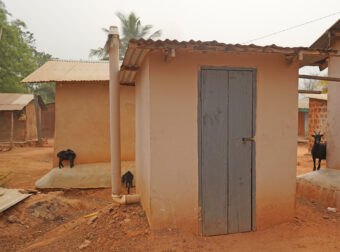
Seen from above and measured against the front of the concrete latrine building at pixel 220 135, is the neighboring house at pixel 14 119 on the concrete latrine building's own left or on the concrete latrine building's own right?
on the concrete latrine building's own right

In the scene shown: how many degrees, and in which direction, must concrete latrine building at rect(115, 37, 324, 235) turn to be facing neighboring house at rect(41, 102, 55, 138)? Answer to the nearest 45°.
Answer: approximately 135° to its right

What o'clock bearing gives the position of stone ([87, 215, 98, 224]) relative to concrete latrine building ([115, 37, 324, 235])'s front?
The stone is roughly at 3 o'clock from the concrete latrine building.

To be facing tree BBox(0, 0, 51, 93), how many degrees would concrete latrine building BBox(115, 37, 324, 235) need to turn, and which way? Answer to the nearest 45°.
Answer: approximately 135° to its right

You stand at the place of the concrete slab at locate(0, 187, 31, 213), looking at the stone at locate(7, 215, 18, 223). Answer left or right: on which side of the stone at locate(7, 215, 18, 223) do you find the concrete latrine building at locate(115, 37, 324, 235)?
left
